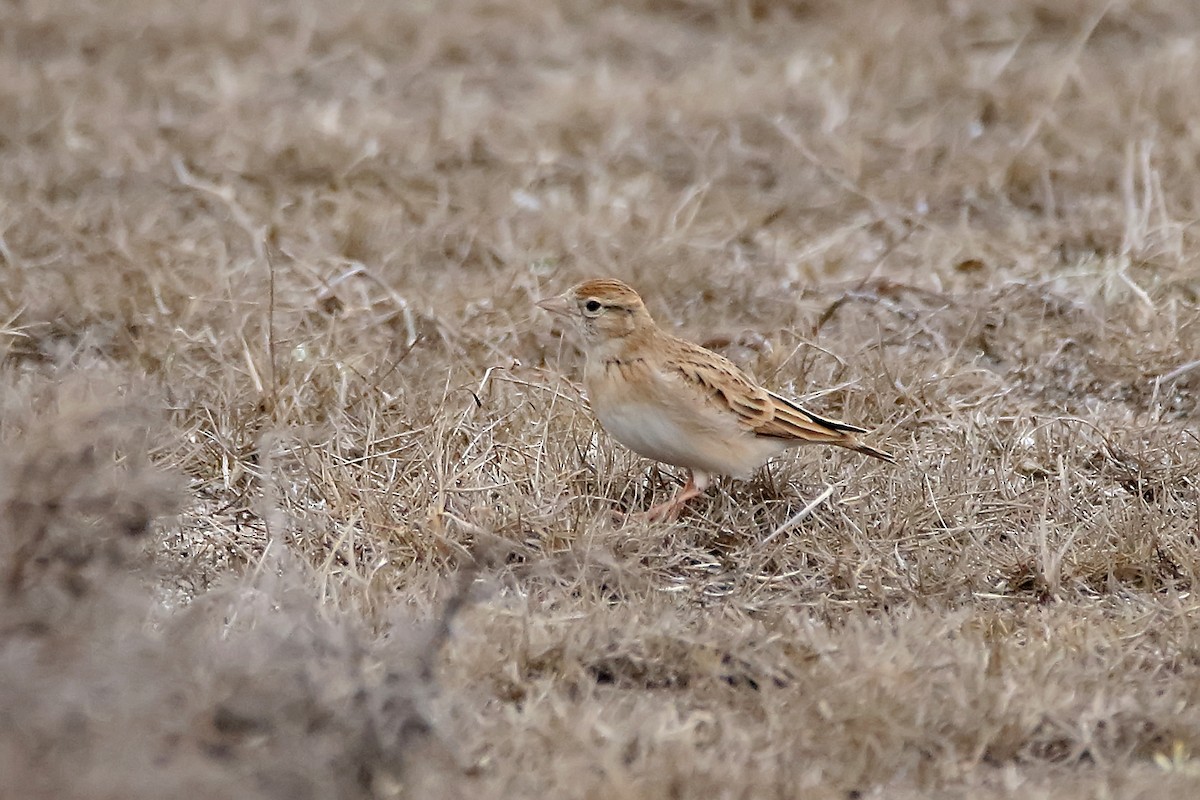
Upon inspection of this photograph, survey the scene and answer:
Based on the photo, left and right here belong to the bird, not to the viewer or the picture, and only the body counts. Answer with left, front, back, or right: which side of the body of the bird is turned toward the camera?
left
